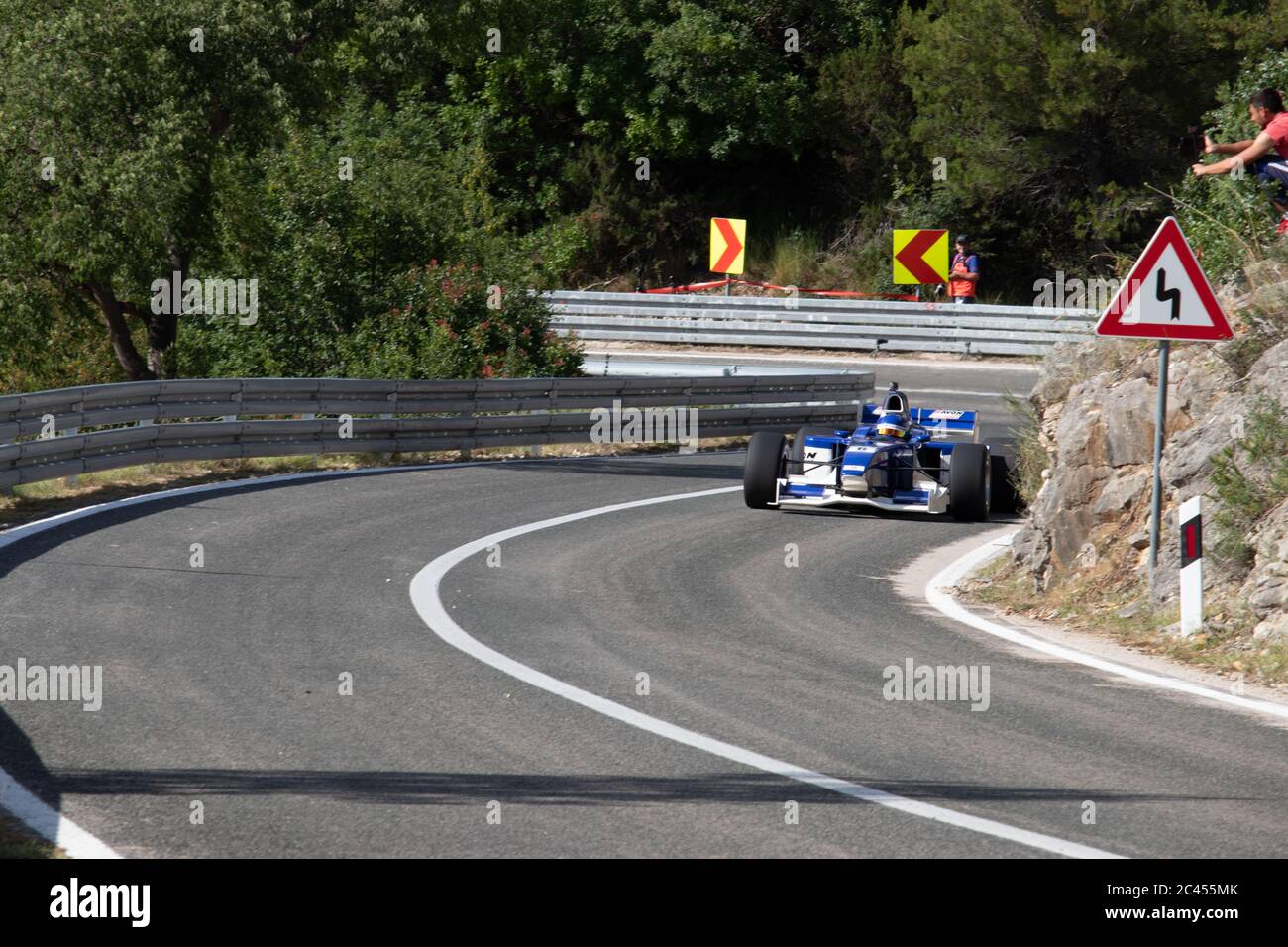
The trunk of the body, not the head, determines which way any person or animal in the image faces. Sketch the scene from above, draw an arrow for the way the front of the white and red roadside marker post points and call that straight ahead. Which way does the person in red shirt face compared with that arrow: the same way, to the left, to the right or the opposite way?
to the right

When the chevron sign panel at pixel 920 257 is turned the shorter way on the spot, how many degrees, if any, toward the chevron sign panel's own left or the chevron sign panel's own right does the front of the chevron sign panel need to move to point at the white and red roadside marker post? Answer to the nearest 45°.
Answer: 0° — it already faces it

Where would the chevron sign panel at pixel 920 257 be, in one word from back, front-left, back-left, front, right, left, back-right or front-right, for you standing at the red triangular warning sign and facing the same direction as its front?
back

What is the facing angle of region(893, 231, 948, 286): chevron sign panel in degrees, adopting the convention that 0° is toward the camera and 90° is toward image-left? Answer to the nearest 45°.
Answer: approximately 0°

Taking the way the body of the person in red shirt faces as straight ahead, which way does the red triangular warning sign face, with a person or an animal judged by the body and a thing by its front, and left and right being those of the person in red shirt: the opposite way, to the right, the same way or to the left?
to the left

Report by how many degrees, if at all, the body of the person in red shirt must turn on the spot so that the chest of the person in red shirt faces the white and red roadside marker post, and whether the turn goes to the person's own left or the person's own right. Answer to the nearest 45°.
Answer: approximately 90° to the person's own left

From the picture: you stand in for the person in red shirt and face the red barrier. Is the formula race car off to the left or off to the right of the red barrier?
left

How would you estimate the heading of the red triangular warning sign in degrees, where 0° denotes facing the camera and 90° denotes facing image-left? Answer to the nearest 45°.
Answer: approximately 0°

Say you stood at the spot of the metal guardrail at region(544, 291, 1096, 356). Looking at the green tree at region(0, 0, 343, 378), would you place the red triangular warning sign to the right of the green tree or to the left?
left

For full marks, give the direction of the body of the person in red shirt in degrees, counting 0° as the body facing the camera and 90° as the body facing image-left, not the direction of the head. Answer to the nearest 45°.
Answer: approximately 90°

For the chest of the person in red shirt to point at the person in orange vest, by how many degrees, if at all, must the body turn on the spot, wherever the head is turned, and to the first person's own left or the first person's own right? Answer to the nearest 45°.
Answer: approximately 90° to the first person's own right

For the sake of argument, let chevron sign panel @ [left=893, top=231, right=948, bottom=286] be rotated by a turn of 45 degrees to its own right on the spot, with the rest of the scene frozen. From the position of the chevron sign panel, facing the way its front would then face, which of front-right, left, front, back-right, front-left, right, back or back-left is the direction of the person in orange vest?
back
